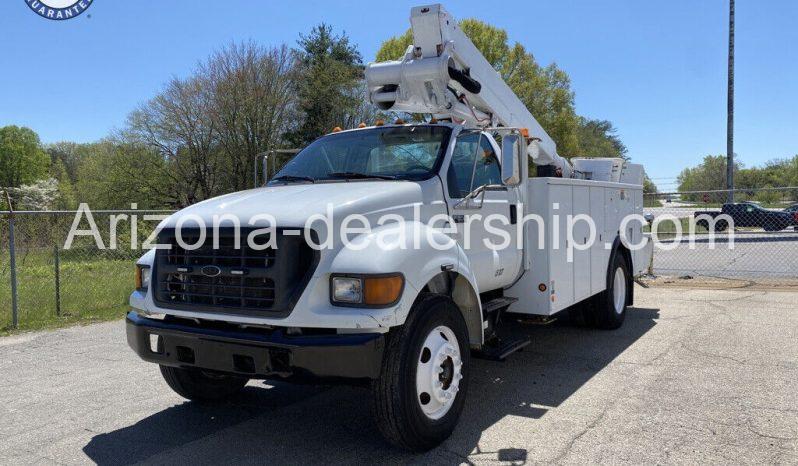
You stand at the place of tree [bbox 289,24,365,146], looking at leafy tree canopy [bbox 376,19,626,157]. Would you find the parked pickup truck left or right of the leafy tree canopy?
right

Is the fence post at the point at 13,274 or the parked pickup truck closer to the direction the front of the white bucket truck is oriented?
the fence post

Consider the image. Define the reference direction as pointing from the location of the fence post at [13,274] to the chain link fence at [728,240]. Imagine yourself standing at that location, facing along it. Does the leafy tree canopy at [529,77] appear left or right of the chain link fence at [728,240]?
left

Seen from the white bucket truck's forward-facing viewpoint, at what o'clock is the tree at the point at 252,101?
The tree is roughly at 4 o'clock from the white bucket truck.

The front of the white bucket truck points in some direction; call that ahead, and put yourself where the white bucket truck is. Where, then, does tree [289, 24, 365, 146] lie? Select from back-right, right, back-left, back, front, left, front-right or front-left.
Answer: back-right

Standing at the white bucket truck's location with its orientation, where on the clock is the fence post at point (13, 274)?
The fence post is roughly at 3 o'clock from the white bucket truck.

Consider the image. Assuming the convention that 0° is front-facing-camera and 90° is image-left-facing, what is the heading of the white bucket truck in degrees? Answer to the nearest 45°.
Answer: approximately 45°
